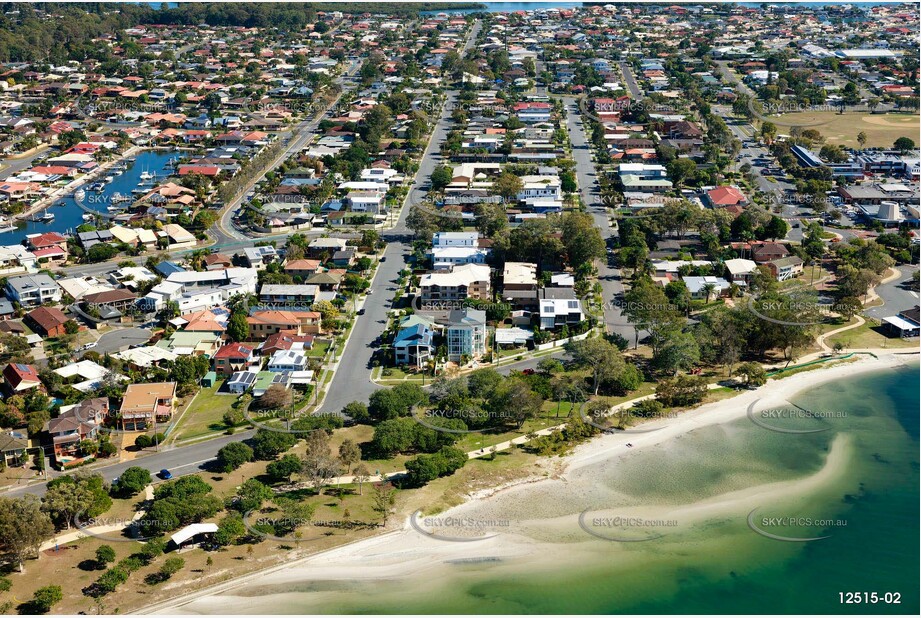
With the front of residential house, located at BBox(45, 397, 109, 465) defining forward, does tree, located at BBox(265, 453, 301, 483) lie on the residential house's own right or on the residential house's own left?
on the residential house's own left

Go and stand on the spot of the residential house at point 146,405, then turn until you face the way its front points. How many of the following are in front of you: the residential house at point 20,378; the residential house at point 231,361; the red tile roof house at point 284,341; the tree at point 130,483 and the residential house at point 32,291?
1

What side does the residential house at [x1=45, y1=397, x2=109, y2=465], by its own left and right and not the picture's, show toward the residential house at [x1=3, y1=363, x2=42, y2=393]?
back

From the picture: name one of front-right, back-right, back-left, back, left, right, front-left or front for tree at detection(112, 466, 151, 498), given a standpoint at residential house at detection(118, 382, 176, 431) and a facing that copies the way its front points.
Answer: front

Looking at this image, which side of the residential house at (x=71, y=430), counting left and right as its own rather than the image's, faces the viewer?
front

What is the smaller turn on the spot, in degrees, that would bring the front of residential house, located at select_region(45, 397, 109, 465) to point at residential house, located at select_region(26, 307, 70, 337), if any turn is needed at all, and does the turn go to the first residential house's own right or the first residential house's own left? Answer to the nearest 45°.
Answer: approximately 180°

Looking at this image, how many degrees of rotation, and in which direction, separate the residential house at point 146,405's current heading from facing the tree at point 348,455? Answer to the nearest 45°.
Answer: approximately 45° to its left

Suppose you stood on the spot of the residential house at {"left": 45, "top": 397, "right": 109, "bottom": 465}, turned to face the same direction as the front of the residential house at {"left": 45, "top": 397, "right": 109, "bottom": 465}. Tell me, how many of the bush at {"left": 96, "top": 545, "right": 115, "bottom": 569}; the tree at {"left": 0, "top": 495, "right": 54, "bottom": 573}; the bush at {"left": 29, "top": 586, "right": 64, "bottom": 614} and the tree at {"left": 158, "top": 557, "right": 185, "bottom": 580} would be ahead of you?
4

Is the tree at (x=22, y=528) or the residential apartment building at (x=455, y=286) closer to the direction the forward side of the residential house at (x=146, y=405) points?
the tree

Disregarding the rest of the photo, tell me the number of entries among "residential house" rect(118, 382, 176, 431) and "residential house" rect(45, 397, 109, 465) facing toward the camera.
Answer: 2

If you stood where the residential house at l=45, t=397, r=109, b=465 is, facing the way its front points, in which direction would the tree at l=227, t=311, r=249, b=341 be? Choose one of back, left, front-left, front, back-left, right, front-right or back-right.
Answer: back-left

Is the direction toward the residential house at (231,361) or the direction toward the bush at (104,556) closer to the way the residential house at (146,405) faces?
the bush

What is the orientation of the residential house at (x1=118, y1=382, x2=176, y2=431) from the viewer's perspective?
toward the camera

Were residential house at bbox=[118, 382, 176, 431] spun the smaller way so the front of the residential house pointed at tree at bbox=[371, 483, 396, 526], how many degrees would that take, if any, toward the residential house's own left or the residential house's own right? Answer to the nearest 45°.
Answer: approximately 45° to the residential house's own left

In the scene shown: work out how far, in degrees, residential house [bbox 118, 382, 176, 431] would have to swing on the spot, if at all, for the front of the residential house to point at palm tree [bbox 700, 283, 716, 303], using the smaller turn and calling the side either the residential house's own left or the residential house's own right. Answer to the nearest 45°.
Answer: approximately 90° to the residential house's own left
